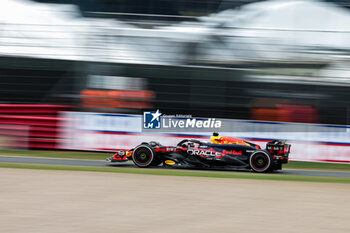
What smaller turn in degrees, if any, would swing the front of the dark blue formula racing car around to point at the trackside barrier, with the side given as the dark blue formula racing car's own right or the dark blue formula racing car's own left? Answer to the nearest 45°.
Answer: approximately 90° to the dark blue formula racing car's own right

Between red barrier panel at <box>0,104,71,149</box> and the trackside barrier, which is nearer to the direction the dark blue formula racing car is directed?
the red barrier panel

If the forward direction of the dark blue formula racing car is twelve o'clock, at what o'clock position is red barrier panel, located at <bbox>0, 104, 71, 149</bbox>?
The red barrier panel is roughly at 1 o'clock from the dark blue formula racing car.

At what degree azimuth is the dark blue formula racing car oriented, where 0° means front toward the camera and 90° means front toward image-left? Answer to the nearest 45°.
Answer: approximately 90°

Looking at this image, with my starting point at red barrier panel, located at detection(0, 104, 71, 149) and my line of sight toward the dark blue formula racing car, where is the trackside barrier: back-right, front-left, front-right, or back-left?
front-left

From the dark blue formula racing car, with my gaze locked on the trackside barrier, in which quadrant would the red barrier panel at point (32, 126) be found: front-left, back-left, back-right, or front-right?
front-left
